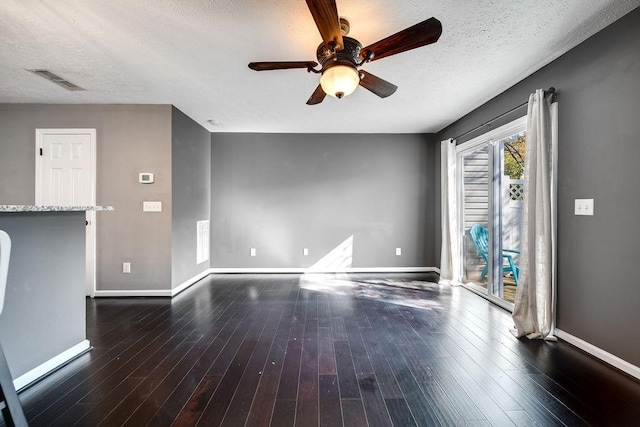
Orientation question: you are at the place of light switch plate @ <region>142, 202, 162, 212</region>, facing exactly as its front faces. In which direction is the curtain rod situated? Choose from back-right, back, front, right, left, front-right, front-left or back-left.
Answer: front-left

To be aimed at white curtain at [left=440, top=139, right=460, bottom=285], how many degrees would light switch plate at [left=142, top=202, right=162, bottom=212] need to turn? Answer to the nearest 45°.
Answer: approximately 90° to its left

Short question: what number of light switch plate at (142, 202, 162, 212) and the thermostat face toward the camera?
2

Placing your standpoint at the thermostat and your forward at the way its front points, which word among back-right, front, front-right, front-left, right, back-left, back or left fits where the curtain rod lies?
front-left

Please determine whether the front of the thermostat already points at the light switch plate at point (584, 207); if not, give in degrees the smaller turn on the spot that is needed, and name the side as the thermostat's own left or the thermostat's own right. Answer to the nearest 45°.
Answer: approximately 45° to the thermostat's own left

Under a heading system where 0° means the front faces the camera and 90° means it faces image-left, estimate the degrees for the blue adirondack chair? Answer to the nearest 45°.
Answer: approximately 315°
